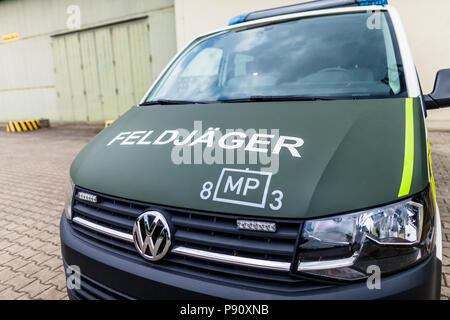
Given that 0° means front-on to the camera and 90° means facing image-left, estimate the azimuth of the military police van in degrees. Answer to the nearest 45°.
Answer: approximately 45°
